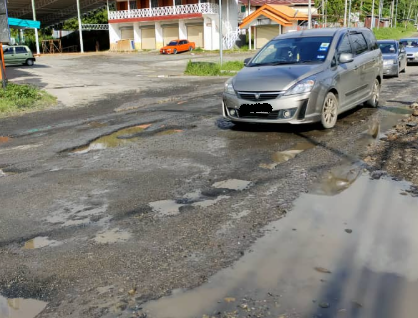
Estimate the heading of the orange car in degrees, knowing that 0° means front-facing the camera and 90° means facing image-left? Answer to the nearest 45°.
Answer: approximately 45°

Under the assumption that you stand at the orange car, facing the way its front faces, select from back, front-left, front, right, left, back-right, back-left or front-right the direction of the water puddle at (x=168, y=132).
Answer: front-left

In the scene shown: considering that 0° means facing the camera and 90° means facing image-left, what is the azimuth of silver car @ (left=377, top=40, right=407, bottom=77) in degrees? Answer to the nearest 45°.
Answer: approximately 45°

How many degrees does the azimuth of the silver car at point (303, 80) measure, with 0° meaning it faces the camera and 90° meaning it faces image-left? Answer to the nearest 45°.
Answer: approximately 45°

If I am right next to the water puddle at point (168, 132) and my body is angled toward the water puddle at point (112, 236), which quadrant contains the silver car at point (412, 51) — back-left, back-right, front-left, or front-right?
back-left

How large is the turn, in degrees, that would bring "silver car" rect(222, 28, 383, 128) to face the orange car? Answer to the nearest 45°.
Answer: approximately 135° to its right

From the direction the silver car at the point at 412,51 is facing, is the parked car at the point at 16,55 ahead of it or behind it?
ahead

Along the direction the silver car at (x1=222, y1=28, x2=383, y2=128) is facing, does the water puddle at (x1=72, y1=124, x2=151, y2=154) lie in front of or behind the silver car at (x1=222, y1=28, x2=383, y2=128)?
in front

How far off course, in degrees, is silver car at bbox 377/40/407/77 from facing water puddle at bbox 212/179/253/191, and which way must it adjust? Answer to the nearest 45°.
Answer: approximately 45° to its left
